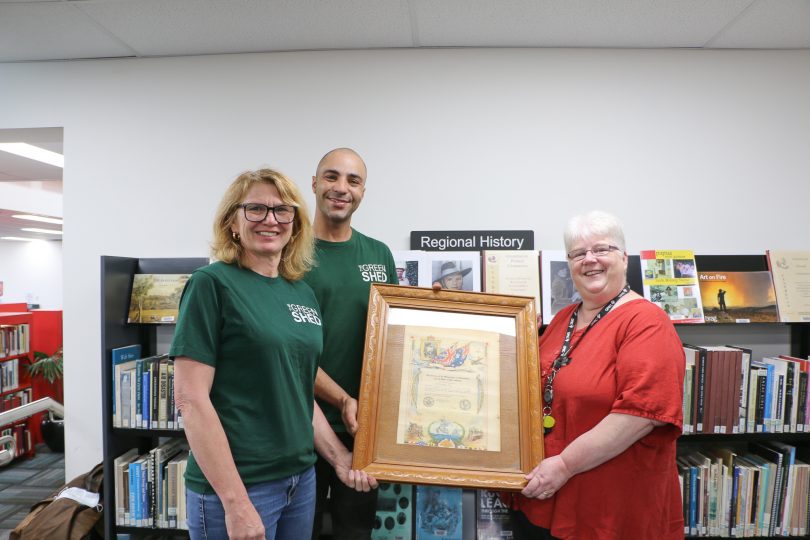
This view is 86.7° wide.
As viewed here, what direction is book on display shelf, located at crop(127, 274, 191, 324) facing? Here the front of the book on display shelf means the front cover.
toward the camera

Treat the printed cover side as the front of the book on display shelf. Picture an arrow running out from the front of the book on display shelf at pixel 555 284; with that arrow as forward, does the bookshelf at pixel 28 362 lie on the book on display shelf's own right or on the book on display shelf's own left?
on the book on display shelf's own right

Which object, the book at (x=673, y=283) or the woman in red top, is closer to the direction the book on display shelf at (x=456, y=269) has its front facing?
the woman in red top

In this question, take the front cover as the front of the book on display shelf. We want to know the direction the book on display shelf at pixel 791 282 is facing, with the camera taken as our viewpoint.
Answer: facing the viewer

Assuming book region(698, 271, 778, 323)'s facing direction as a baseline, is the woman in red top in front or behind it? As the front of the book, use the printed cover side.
in front

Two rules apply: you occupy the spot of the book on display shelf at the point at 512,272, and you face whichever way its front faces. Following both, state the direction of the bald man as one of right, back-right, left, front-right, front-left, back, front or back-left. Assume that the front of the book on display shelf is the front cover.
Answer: front-right

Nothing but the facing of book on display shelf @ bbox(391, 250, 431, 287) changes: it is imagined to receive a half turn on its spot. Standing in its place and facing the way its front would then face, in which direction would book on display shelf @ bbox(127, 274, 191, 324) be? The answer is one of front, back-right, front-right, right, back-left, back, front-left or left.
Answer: left

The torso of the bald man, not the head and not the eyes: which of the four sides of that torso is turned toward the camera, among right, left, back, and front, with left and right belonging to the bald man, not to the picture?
front

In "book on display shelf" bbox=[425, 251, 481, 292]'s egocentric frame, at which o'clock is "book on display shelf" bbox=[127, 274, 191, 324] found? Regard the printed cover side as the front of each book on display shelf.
"book on display shelf" bbox=[127, 274, 191, 324] is roughly at 3 o'clock from "book on display shelf" bbox=[425, 251, 481, 292].

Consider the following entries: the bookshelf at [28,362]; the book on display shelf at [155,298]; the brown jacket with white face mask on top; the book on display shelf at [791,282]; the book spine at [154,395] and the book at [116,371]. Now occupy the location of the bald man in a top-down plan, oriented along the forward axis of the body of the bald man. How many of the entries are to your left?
1

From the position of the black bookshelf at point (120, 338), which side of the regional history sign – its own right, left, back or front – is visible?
right

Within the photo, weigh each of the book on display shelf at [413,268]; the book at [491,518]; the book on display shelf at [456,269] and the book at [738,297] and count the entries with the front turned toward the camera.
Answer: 4

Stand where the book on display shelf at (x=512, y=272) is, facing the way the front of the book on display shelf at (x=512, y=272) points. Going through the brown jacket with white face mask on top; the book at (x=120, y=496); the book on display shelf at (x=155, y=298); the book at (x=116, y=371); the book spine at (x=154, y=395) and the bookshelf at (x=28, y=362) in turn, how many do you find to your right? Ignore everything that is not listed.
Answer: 6

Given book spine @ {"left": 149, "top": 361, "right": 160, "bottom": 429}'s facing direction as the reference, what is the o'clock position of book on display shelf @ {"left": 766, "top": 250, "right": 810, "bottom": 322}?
The book on display shelf is roughly at 10 o'clock from the book spine.

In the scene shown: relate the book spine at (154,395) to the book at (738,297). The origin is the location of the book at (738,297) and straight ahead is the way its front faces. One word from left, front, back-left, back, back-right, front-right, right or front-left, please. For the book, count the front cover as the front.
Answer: front-right

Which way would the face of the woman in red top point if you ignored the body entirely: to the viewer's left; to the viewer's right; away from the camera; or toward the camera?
toward the camera

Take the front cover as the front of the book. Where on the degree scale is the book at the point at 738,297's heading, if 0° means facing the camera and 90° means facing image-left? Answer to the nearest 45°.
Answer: approximately 0°

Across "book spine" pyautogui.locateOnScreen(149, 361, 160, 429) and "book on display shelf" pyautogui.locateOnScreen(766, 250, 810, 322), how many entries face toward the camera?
2

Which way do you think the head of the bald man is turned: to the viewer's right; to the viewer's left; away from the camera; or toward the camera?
toward the camera
